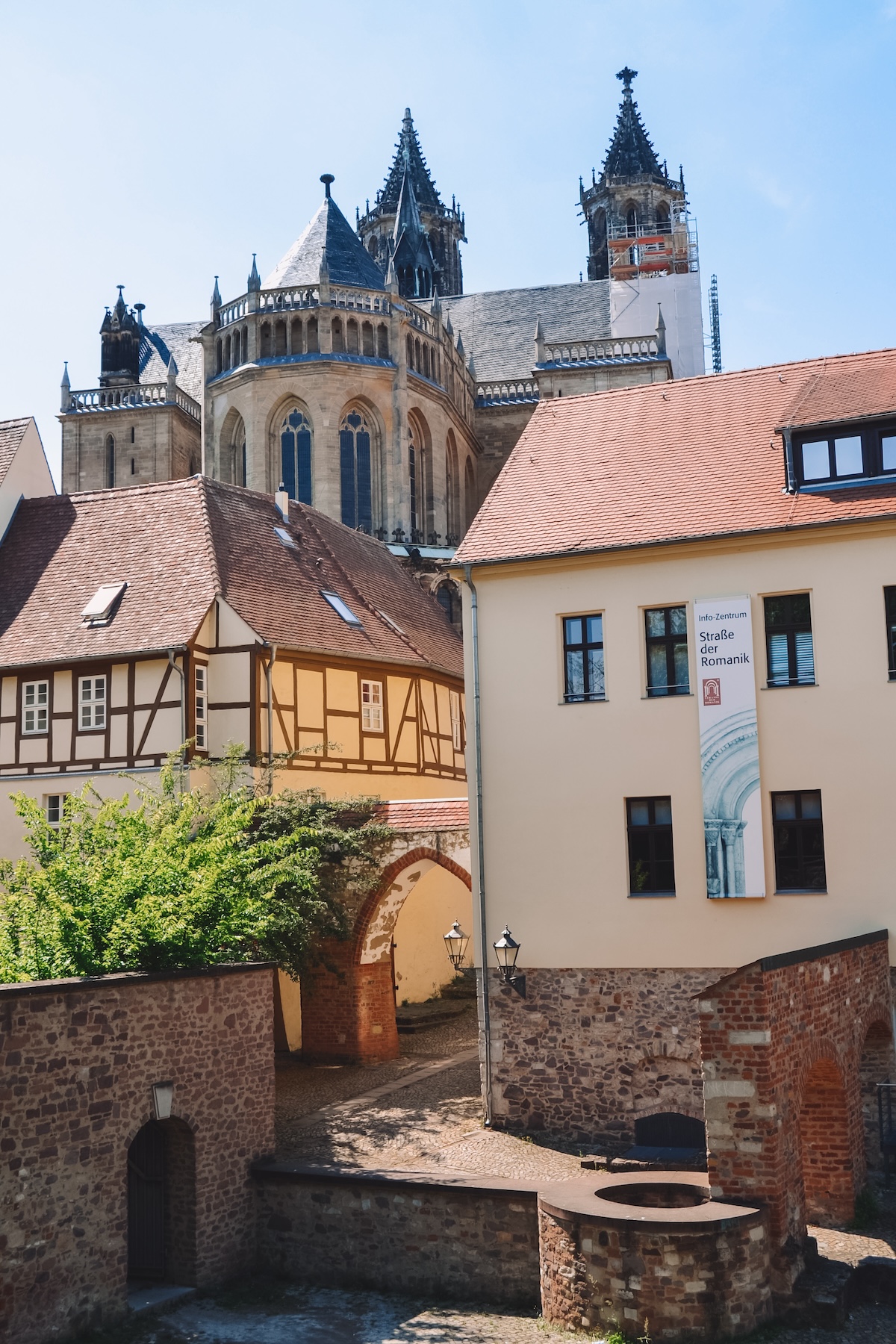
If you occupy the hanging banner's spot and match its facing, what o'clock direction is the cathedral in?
The cathedral is roughly at 5 o'clock from the hanging banner.

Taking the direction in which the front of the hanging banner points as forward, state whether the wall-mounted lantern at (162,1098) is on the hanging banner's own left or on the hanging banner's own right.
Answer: on the hanging banner's own right

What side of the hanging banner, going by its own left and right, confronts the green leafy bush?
right

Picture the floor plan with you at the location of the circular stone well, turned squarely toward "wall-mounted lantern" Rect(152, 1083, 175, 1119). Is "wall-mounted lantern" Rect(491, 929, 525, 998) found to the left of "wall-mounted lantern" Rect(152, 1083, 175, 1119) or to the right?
right

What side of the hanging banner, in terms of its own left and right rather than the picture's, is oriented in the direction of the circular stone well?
front

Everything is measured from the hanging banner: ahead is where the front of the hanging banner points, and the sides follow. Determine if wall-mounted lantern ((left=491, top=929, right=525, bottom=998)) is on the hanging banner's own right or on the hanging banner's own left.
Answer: on the hanging banner's own right

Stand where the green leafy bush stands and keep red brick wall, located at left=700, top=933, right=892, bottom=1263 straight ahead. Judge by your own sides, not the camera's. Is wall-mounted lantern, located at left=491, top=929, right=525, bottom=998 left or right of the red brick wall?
left

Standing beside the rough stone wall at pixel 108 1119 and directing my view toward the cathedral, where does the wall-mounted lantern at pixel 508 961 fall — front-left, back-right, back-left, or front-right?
front-right

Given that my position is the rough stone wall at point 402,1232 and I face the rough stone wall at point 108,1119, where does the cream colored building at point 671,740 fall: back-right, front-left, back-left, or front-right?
back-right

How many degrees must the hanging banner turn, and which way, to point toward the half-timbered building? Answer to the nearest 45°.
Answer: approximately 135° to its right

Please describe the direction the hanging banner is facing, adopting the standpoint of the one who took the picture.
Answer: facing the viewer

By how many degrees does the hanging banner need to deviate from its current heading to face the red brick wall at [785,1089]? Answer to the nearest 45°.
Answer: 0° — it already faces it
